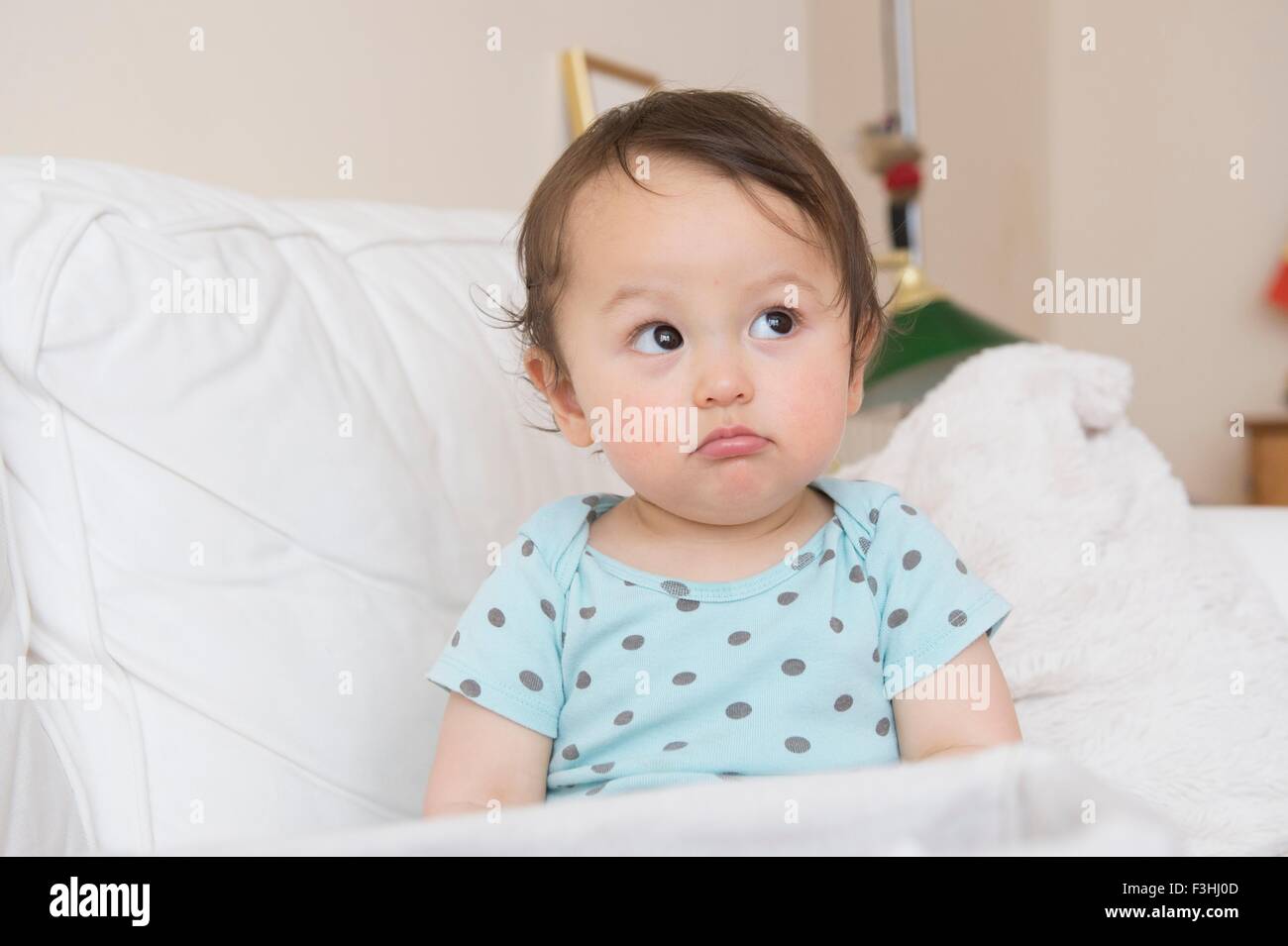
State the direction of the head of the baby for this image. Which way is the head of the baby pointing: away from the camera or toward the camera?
toward the camera

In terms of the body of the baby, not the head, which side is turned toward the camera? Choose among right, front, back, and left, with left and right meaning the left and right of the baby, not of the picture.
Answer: front
